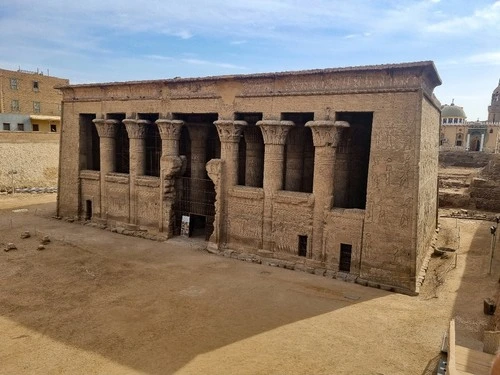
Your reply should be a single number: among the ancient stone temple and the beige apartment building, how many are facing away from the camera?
0

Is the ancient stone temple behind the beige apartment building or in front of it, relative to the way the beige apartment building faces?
in front

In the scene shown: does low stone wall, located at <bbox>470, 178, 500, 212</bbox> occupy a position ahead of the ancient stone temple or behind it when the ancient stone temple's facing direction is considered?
behind

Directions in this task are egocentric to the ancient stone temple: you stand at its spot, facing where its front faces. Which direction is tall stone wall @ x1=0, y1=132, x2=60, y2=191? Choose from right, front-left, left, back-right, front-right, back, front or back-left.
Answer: right

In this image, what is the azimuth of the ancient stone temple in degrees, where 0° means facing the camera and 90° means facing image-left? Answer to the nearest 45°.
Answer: approximately 45°

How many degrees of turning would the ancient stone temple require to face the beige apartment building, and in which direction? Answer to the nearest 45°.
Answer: approximately 90° to its right
